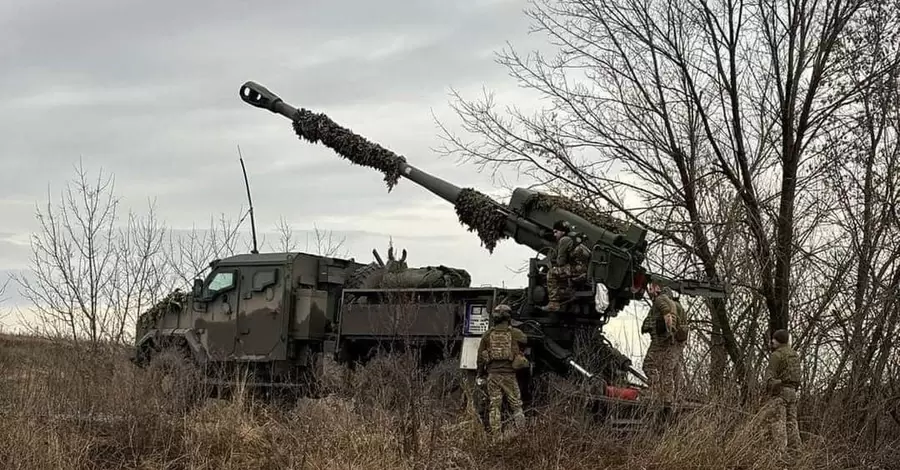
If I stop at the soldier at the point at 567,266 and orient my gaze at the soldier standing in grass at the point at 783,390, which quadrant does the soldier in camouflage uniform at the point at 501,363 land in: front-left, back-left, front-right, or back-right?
back-right

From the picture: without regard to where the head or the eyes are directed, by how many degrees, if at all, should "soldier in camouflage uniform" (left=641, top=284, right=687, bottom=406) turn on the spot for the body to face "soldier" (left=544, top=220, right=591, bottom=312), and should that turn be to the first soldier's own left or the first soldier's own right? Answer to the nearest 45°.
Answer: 0° — they already face them

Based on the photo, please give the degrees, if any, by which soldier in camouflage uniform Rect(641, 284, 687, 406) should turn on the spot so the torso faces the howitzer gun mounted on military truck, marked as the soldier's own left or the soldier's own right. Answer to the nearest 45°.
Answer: approximately 45° to the soldier's own right

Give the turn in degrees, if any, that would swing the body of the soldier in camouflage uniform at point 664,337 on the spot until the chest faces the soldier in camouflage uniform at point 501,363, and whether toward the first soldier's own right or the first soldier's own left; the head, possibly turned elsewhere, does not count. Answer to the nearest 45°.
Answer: approximately 45° to the first soldier's own left

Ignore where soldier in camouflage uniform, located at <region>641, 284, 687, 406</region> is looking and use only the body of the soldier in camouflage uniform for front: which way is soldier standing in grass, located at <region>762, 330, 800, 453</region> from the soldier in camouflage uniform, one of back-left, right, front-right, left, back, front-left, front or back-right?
back

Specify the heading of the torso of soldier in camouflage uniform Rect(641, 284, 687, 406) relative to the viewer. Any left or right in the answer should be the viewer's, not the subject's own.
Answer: facing to the left of the viewer
